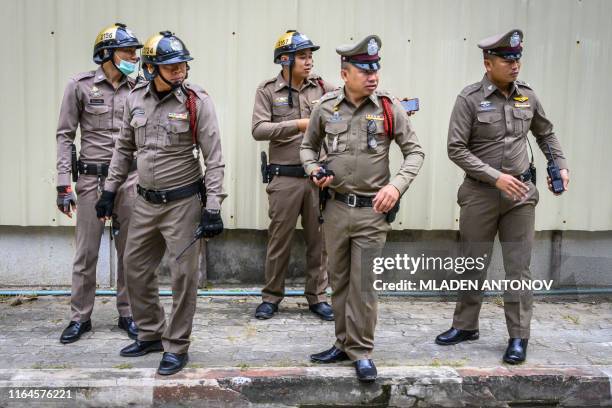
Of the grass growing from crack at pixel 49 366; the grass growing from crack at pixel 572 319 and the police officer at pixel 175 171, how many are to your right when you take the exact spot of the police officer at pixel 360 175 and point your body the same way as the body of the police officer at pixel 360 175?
2

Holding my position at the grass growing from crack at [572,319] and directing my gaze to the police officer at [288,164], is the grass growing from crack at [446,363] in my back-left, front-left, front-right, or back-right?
front-left

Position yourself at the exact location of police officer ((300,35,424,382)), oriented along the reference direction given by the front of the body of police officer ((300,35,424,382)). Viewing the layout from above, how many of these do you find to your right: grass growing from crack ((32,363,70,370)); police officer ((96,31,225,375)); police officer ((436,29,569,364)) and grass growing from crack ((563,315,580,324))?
2

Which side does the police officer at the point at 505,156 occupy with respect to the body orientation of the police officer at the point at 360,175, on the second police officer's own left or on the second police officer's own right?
on the second police officer's own left

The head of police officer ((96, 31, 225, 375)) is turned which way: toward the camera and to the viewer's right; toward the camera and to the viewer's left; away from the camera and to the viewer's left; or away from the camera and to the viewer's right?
toward the camera and to the viewer's right

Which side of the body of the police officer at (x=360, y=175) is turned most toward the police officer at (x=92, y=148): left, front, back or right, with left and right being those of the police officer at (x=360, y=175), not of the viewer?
right

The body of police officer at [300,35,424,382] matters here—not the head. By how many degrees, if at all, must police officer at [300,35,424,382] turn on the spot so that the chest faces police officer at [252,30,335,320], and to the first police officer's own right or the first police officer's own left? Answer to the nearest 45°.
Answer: approximately 135° to the first police officer's own right

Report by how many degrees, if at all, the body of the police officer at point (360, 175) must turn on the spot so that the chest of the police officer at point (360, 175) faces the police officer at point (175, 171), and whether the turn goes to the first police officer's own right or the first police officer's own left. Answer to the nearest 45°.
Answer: approximately 90° to the first police officer's own right

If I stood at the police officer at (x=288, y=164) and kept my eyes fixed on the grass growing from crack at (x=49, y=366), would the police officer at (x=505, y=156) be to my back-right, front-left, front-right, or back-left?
back-left

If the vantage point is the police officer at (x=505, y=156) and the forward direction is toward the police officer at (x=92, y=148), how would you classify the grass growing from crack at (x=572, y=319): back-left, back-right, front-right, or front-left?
back-right

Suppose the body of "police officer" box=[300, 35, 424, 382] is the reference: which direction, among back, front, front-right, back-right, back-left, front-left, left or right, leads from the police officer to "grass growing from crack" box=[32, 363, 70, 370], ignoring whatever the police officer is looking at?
right

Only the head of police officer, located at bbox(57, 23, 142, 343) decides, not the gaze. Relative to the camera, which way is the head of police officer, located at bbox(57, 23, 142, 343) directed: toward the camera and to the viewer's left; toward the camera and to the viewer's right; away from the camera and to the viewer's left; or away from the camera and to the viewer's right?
toward the camera and to the viewer's right

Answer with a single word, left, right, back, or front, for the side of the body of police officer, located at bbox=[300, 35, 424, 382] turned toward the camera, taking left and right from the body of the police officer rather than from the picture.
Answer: front

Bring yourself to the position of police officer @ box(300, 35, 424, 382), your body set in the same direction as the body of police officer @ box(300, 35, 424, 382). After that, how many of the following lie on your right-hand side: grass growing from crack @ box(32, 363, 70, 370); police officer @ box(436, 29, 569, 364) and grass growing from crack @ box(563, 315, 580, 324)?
1
